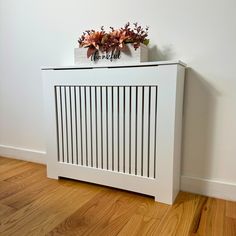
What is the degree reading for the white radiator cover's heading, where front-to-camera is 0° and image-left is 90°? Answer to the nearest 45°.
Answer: approximately 45°
